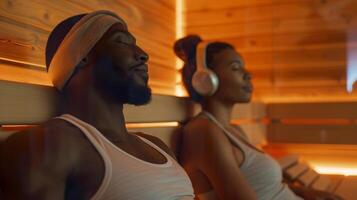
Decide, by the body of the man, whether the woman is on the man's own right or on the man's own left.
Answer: on the man's own left

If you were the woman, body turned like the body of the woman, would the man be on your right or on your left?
on your right

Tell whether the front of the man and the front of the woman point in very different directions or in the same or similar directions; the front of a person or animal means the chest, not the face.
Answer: same or similar directions

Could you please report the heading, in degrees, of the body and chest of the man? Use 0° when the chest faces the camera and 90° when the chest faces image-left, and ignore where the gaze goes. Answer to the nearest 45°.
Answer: approximately 315°

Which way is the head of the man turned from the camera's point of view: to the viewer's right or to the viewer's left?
to the viewer's right

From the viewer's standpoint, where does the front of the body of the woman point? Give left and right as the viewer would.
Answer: facing to the right of the viewer

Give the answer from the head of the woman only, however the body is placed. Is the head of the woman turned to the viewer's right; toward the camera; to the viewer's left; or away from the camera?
to the viewer's right

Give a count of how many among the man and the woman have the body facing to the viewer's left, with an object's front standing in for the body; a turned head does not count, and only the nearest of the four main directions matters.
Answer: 0
